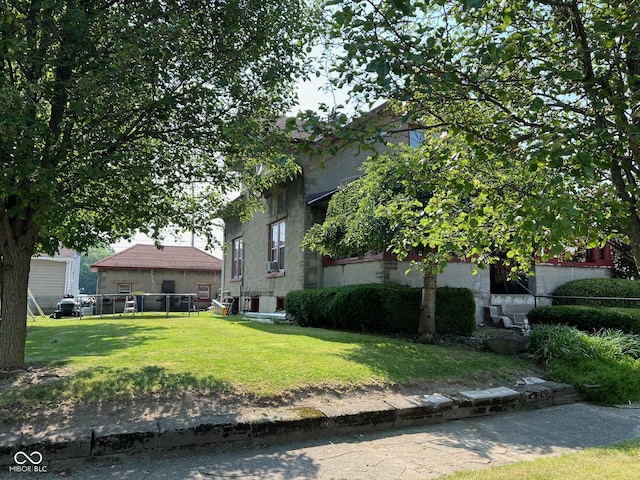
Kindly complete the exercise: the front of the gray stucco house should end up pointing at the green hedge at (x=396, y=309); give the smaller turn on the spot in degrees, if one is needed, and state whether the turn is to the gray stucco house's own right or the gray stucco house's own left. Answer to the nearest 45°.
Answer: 0° — it already faces it

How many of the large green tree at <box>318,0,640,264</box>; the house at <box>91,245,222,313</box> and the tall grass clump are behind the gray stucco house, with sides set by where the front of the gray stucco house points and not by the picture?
1

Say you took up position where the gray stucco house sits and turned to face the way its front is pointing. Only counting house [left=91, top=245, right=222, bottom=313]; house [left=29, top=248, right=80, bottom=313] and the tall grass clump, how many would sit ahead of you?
1

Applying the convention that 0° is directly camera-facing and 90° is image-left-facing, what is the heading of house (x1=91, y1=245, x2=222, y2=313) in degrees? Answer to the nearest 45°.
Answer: approximately 0°

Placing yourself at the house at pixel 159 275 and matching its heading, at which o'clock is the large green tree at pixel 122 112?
The large green tree is roughly at 12 o'clock from the house.

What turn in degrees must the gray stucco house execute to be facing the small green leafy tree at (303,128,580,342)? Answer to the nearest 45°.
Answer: approximately 45° to its right

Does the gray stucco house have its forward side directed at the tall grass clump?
yes
